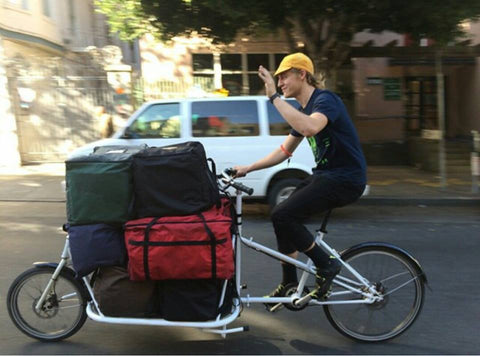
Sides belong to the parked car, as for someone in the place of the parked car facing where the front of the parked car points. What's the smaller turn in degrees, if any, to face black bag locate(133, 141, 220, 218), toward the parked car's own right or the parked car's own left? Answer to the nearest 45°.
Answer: approximately 90° to the parked car's own left

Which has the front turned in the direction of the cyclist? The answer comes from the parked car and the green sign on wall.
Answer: the green sign on wall

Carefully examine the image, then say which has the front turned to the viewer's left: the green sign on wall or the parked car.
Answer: the parked car

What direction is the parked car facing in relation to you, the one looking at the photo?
facing to the left of the viewer

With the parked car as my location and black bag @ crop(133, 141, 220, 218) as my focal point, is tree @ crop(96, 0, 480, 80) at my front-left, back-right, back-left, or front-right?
back-left

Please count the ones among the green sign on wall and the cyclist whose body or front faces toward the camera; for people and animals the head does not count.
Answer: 1

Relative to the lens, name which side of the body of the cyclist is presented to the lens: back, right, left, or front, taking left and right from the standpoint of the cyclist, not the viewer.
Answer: left

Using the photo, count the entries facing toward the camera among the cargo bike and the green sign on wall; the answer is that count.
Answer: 1

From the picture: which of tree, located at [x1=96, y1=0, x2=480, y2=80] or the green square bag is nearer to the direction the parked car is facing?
the green square bag

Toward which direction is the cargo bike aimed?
to the viewer's left
